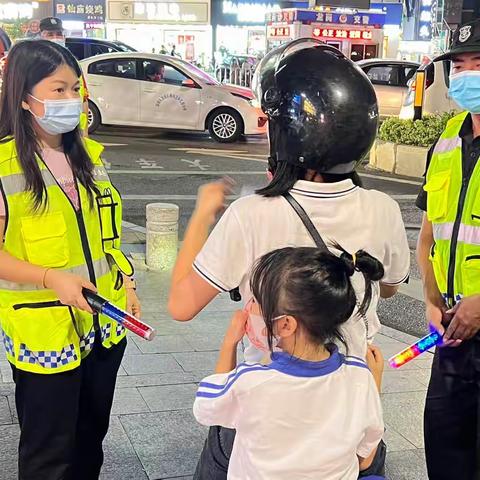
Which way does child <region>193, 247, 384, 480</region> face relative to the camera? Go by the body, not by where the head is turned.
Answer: away from the camera

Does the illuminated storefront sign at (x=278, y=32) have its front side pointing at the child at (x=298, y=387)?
yes

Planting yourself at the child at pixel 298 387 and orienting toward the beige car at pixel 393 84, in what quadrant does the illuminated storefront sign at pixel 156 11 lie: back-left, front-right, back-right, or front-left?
front-left

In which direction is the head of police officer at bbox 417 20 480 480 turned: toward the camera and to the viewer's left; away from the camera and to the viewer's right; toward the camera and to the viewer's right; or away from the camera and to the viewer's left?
toward the camera and to the viewer's left

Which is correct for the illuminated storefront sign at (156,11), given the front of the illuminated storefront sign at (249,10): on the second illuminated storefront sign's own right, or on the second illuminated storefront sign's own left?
on the second illuminated storefront sign's own right

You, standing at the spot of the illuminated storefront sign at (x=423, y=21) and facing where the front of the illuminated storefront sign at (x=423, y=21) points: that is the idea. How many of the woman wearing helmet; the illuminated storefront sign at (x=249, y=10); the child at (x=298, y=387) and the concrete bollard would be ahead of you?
3

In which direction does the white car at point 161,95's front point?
to the viewer's right

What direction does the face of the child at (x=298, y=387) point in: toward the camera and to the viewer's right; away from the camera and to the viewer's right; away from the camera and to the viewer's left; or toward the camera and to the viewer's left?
away from the camera and to the viewer's left

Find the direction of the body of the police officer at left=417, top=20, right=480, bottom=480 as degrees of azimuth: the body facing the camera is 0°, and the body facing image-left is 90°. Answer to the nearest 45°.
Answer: approximately 45°

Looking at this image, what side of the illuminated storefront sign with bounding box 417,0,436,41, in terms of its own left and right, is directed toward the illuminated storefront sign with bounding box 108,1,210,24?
right

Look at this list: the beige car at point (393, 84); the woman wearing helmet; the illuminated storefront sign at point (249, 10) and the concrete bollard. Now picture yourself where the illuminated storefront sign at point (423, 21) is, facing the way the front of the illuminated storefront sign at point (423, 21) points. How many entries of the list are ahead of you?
3

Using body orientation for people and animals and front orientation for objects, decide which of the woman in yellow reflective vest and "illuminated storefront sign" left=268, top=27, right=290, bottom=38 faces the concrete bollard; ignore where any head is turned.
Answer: the illuminated storefront sign

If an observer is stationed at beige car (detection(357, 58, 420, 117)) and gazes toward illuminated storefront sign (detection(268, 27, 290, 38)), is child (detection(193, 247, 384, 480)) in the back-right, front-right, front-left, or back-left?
back-left

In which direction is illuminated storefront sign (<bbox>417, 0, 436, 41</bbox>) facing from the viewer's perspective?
toward the camera
